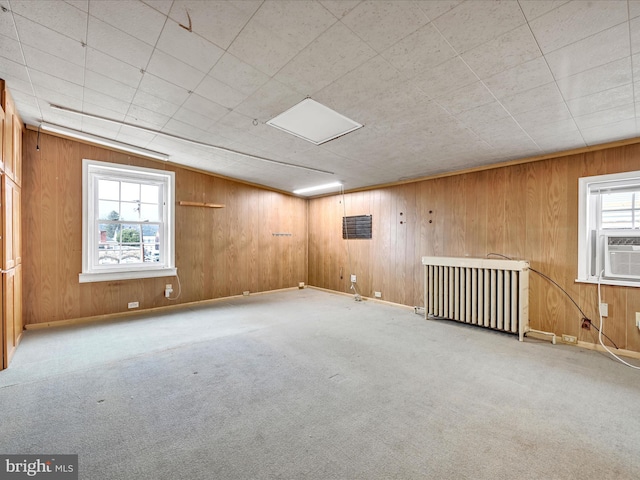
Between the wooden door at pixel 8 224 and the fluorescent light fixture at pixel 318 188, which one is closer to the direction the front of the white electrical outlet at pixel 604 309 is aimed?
the wooden door

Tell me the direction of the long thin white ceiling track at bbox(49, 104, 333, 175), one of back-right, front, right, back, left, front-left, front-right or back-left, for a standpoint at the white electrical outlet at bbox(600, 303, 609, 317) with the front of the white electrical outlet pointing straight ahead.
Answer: front-right
